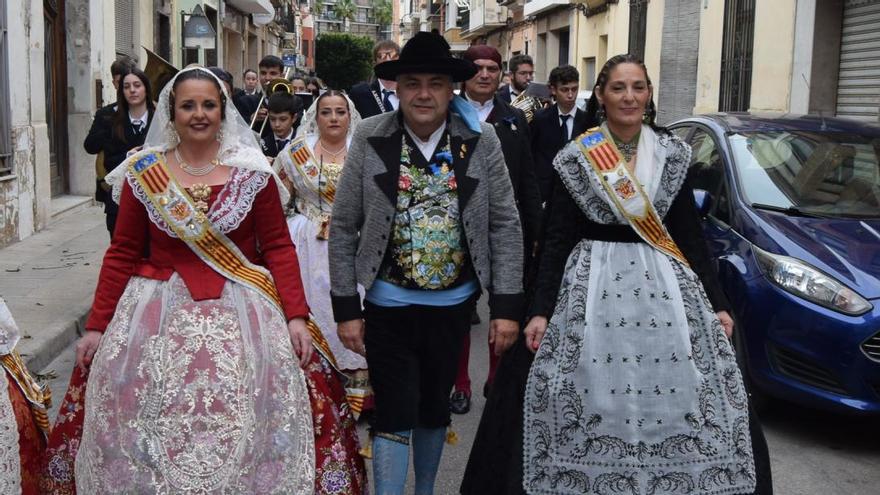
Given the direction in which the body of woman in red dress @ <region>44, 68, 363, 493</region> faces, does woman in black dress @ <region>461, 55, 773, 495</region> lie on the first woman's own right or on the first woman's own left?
on the first woman's own left

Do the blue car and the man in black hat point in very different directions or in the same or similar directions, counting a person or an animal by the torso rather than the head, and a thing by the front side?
same or similar directions

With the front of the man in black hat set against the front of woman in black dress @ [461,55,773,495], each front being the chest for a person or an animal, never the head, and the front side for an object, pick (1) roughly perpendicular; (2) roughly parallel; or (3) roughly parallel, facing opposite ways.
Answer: roughly parallel

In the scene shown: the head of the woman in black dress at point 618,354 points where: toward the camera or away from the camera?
toward the camera

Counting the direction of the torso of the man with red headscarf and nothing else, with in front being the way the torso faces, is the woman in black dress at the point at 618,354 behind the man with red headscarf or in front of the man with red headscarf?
in front

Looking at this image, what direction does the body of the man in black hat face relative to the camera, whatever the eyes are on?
toward the camera

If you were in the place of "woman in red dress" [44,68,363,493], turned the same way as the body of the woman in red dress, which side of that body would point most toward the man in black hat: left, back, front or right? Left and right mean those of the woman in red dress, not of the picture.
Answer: left

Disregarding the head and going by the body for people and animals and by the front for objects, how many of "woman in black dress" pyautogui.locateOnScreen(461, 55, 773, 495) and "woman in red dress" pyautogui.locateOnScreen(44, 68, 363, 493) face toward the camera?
2

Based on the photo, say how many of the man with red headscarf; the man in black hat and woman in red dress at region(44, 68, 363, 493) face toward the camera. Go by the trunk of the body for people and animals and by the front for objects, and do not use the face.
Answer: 3

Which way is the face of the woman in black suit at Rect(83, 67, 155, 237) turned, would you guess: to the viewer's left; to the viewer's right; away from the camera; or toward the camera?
toward the camera

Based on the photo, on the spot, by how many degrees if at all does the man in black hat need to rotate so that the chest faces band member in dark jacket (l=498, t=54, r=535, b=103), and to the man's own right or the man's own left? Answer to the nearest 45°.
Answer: approximately 180°

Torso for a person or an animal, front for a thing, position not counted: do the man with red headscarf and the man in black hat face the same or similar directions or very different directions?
same or similar directions

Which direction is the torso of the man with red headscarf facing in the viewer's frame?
toward the camera

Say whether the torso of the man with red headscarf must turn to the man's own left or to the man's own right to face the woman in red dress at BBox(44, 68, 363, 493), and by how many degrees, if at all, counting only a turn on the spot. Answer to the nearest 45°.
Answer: approximately 45° to the man's own right

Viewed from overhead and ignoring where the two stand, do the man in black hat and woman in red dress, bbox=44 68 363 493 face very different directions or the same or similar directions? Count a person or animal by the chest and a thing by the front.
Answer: same or similar directions

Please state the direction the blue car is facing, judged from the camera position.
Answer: facing the viewer and to the right of the viewer
